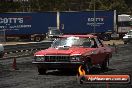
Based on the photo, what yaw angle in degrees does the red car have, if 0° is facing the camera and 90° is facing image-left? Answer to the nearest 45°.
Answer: approximately 45°

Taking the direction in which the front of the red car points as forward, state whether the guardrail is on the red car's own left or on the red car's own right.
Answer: on the red car's own right
